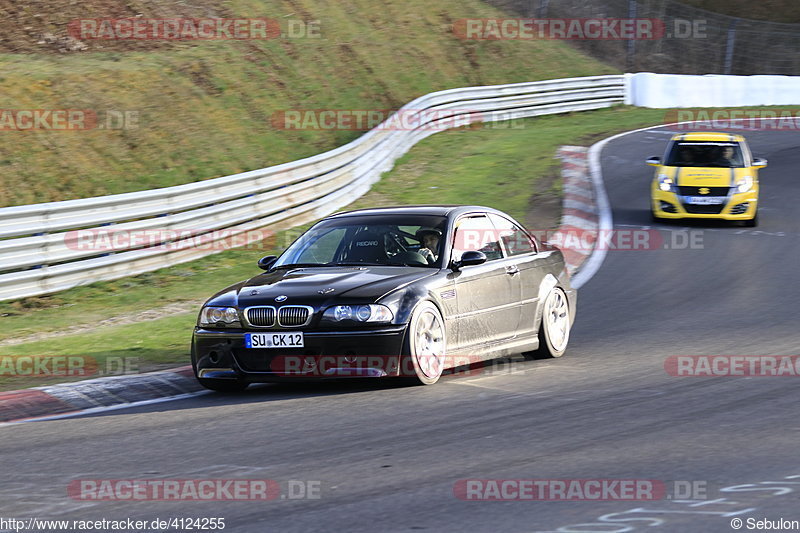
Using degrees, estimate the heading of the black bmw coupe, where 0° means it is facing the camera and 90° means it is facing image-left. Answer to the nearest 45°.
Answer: approximately 45°

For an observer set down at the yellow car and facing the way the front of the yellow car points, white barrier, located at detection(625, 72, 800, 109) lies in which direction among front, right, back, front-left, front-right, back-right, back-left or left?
back

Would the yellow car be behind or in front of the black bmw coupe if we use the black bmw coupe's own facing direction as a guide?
behind

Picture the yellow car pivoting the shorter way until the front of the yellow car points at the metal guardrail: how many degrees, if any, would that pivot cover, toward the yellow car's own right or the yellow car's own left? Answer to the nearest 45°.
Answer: approximately 45° to the yellow car's own right

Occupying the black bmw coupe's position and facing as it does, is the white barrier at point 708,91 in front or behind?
behind

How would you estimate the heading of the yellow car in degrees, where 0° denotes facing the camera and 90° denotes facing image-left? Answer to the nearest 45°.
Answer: approximately 0°

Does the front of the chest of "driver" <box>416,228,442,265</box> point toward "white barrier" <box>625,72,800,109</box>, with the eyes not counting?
no

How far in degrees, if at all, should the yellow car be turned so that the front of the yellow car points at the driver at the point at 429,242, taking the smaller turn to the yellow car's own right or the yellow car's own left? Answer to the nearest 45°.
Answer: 0° — it already faces them

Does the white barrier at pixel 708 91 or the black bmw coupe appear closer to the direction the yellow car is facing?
the black bmw coupe

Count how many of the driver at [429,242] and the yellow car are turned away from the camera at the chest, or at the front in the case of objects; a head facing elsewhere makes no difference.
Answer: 0

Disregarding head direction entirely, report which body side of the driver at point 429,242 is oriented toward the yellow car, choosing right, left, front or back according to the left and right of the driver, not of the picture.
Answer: back

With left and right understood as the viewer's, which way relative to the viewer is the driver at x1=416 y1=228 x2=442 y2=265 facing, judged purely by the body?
facing the viewer and to the left of the viewer

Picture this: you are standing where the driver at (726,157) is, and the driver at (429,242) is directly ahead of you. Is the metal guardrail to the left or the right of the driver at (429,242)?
right

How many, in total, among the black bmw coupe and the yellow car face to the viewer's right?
0
